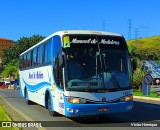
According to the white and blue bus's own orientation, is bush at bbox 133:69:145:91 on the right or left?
on its left

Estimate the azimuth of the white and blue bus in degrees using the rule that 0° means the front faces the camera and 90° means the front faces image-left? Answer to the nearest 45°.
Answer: approximately 315°
